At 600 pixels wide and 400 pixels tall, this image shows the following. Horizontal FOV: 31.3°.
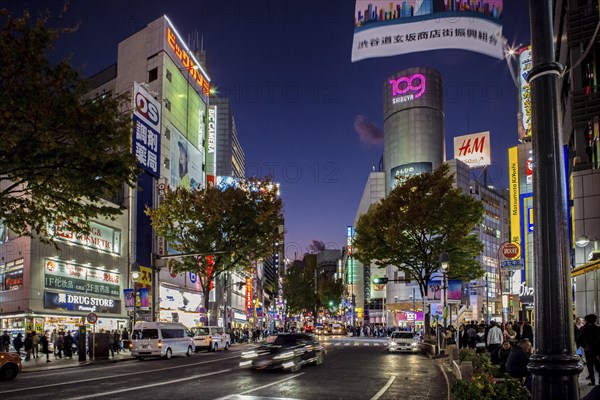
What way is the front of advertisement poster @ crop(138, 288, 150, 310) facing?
toward the camera

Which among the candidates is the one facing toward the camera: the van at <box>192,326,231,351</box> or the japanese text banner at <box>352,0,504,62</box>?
the japanese text banner

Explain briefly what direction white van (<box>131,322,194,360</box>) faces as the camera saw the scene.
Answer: facing away from the viewer and to the right of the viewer

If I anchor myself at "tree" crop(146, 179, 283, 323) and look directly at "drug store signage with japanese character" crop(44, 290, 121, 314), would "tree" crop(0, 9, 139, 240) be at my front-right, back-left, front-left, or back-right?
front-left

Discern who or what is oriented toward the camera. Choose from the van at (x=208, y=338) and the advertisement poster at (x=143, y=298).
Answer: the advertisement poster

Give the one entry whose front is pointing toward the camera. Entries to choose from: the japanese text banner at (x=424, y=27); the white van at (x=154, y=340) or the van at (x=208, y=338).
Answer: the japanese text banner

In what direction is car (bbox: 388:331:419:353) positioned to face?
toward the camera

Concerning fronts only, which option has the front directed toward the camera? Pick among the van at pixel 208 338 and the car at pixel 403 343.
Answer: the car at pixel 403 343

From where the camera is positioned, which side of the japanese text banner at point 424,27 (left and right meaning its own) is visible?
front

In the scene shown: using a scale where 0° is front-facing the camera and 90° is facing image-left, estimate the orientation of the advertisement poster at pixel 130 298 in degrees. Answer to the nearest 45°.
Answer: approximately 0°

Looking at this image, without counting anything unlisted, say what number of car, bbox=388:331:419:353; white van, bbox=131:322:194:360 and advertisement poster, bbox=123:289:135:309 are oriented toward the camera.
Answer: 2

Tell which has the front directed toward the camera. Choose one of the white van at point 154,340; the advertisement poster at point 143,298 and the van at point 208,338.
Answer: the advertisement poster
